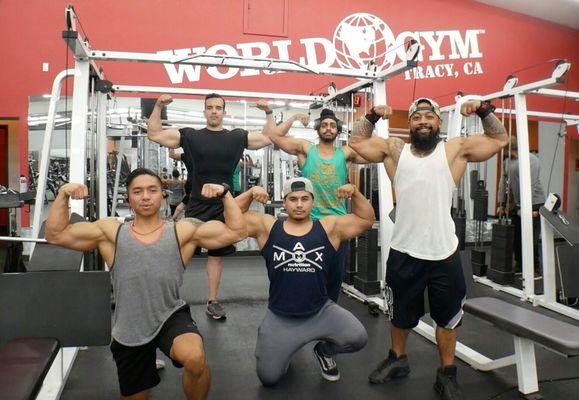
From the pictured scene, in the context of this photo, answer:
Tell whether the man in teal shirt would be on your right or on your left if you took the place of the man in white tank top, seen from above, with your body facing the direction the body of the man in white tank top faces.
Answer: on your right

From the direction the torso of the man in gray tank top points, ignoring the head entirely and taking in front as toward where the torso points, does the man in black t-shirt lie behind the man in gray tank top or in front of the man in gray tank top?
behind

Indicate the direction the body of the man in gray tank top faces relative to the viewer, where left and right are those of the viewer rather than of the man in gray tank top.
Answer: facing the viewer

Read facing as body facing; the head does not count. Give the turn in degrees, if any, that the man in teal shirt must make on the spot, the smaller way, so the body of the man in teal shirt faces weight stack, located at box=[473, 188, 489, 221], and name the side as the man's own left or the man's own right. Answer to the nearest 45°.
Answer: approximately 135° to the man's own left

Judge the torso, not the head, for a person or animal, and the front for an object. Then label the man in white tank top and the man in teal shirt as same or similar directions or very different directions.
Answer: same or similar directions

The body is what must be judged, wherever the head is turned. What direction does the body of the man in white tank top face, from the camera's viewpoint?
toward the camera

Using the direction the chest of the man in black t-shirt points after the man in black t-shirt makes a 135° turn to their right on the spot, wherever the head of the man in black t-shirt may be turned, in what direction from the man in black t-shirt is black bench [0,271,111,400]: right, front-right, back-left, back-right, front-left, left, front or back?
left

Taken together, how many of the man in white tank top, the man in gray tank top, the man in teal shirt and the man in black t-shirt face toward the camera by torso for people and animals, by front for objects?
4

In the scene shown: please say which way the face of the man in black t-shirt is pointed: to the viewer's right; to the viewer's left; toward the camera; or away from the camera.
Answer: toward the camera

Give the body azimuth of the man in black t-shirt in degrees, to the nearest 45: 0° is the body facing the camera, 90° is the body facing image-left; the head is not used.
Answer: approximately 0°

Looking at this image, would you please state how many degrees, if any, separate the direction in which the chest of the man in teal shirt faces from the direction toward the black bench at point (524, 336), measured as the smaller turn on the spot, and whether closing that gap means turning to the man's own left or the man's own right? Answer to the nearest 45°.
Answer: approximately 45° to the man's own left
